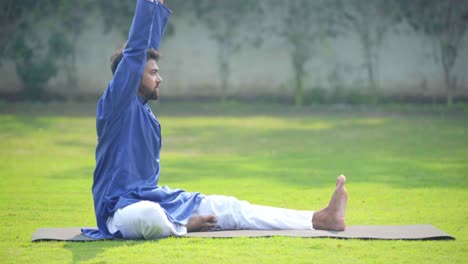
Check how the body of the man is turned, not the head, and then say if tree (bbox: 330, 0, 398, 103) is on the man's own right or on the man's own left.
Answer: on the man's own left

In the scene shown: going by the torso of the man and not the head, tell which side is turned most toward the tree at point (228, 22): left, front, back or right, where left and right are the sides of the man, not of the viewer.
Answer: left

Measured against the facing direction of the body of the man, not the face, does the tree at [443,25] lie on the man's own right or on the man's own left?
on the man's own left

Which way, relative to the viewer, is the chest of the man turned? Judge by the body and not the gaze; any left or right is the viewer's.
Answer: facing to the right of the viewer

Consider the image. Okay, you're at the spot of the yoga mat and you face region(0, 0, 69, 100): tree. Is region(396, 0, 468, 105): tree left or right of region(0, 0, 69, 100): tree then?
right

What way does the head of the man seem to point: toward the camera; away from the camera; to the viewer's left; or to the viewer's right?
to the viewer's right

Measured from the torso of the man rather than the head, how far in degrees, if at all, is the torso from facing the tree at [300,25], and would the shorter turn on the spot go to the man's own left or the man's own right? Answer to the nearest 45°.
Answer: approximately 90° to the man's own left
